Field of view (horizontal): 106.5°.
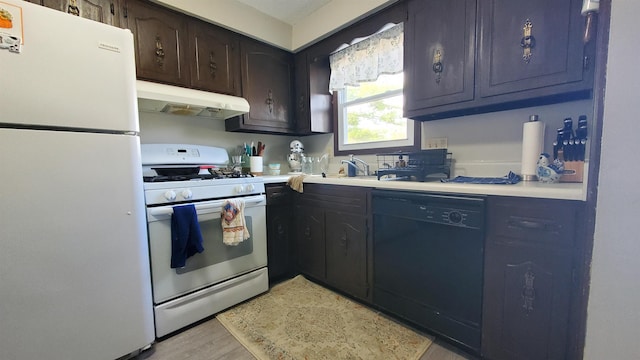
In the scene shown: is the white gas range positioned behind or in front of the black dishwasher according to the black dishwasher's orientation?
in front

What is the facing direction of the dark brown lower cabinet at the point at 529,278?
toward the camera

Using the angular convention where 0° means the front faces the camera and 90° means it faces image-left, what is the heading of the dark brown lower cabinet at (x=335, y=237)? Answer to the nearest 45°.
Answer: approximately 45°

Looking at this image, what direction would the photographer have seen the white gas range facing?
facing the viewer and to the right of the viewer

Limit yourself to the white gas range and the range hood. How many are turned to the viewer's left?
0

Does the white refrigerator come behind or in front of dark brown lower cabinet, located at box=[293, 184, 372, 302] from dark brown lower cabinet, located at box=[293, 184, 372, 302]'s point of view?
in front

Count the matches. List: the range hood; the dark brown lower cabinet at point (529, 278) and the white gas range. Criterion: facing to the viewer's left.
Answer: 0

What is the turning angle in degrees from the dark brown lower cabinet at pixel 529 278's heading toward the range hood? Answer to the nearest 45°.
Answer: approximately 90° to its right

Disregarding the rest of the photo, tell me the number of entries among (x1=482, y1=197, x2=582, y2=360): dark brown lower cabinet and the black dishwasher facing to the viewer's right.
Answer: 0
